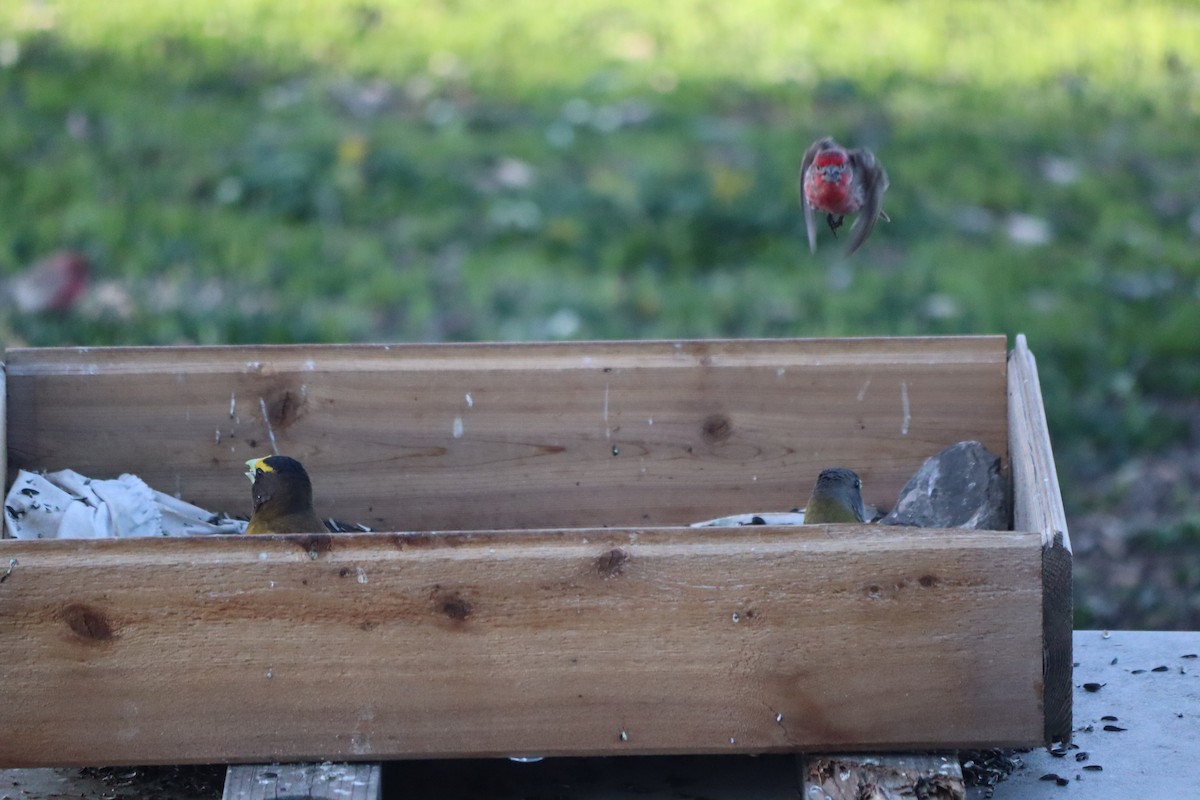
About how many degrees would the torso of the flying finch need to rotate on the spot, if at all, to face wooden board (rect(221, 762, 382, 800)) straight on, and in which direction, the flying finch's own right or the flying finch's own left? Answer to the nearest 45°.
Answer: approximately 45° to the flying finch's own right

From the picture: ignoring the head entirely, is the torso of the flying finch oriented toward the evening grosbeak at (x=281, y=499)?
no

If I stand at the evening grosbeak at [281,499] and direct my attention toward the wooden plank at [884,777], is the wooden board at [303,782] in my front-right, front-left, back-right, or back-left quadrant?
front-right

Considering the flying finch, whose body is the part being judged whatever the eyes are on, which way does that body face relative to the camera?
toward the camera

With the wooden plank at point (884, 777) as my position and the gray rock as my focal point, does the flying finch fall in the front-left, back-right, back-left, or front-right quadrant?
front-left

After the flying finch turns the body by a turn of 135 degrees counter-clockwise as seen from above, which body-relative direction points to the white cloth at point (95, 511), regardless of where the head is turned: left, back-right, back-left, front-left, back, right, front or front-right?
back-left
